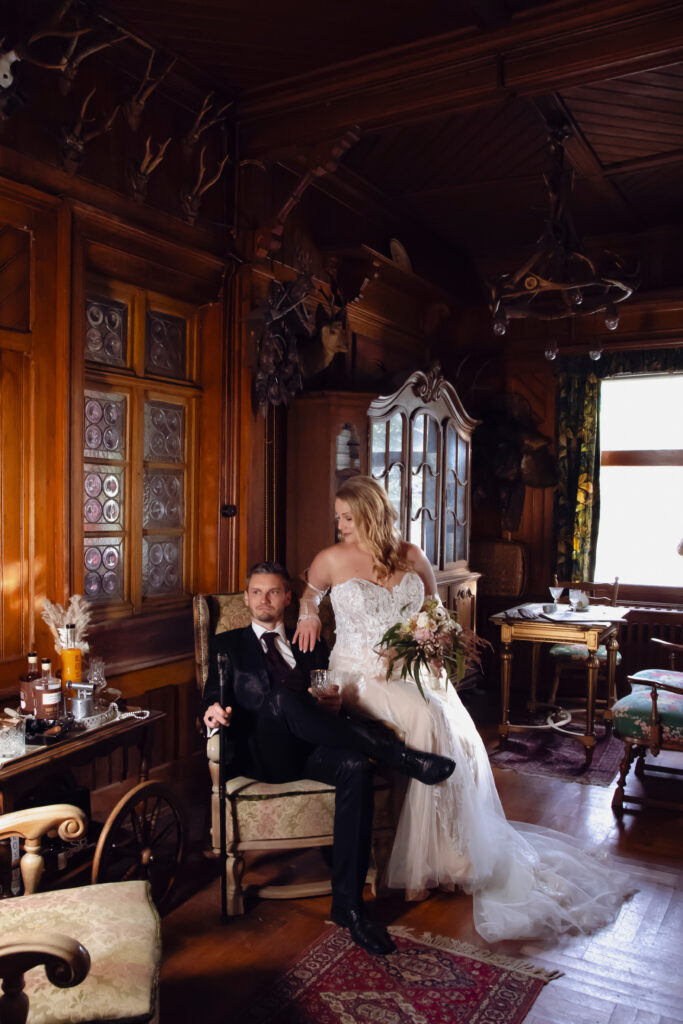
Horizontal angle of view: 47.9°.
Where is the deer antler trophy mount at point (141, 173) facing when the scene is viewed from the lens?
facing the viewer and to the right of the viewer

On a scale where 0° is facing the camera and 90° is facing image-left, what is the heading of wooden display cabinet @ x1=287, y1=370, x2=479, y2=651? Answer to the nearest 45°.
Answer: approximately 315°

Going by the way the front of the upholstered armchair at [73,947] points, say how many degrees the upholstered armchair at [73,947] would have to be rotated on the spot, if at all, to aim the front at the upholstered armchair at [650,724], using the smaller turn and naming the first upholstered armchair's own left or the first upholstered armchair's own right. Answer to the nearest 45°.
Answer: approximately 45° to the first upholstered armchair's own left

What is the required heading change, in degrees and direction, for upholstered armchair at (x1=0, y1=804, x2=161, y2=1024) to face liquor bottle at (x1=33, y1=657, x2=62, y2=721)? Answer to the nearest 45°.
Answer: approximately 90° to its left

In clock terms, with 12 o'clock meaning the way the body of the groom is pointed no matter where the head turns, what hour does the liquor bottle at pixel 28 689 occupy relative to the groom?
The liquor bottle is roughly at 4 o'clock from the groom.
